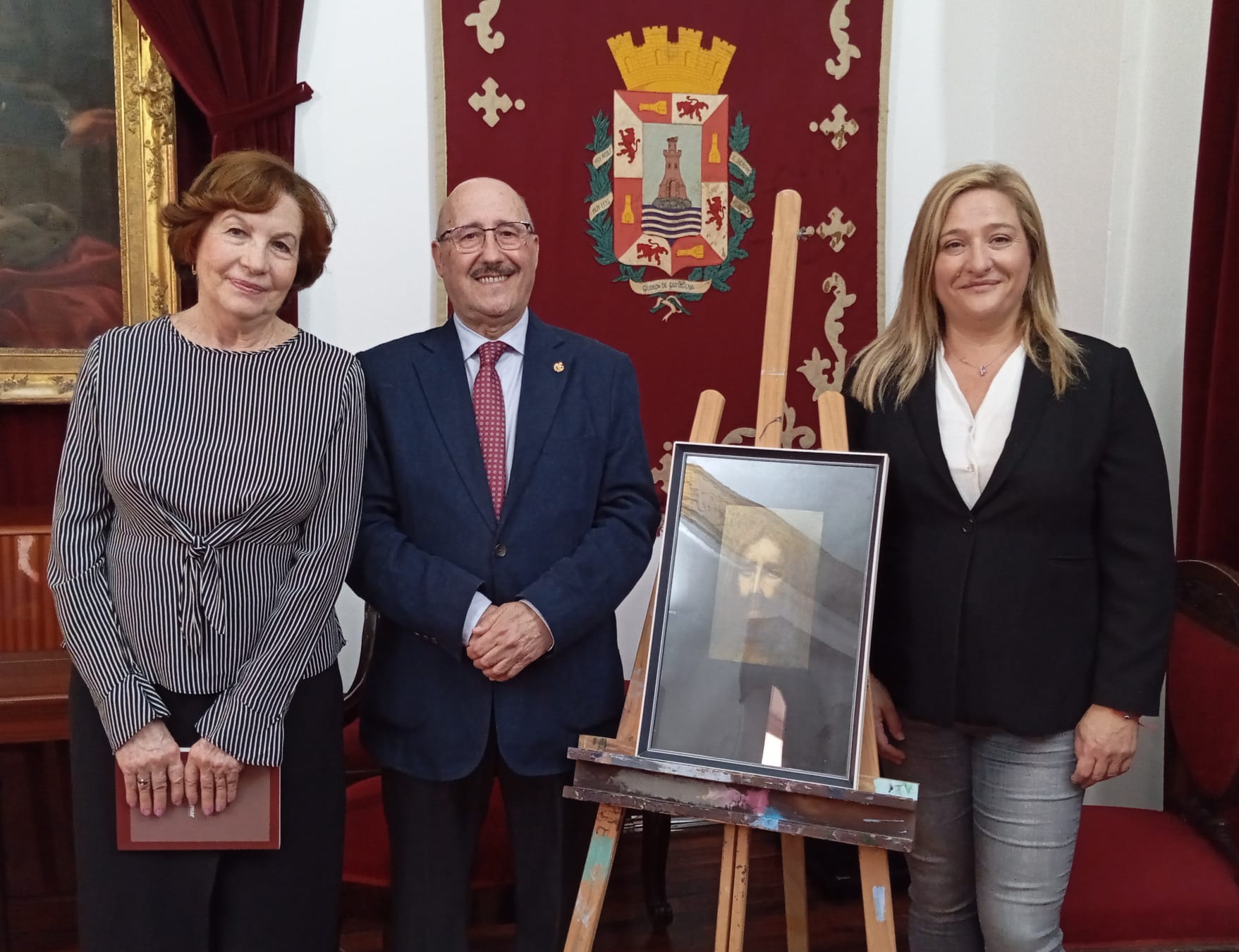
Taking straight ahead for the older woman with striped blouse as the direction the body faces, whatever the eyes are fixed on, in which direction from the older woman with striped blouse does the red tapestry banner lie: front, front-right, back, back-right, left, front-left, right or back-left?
back-left

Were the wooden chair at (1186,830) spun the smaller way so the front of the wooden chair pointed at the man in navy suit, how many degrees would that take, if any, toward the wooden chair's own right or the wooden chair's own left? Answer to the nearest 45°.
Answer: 0° — it already faces them

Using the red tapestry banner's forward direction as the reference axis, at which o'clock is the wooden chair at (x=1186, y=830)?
The wooden chair is roughly at 11 o'clock from the red tapestry banner.

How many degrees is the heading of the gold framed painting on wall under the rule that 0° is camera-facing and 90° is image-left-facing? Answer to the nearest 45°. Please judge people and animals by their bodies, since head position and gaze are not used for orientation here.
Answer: approximately 0°

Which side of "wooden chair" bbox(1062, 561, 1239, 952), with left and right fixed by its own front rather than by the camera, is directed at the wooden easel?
front
